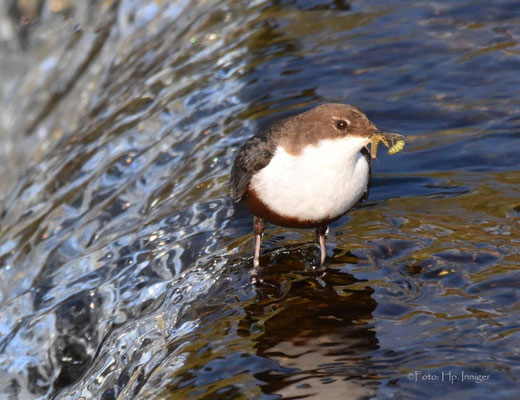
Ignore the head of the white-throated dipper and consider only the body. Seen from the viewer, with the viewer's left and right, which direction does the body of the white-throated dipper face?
facing the viewer and to the right of the viewer
